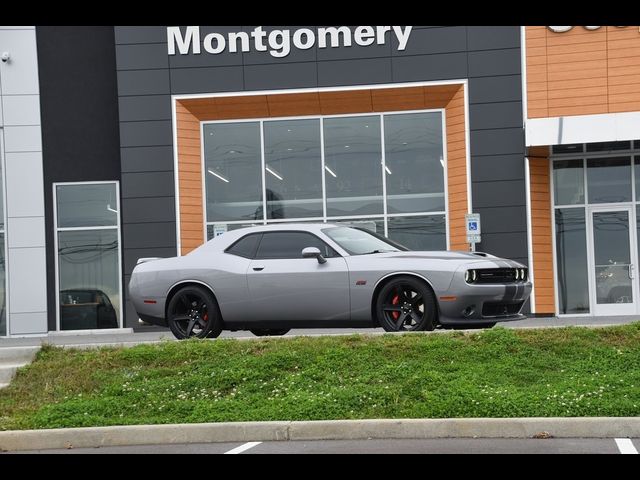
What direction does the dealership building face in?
toward the camera

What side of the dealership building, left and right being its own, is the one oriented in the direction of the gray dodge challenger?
front

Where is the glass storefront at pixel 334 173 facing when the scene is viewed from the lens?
facing the viewer

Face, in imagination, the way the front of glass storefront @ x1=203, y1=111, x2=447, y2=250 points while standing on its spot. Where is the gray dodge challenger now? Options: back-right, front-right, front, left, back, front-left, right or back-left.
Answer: front

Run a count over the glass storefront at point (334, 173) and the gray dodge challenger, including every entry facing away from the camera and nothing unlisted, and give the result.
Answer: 0

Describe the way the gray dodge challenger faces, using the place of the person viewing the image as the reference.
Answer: facing the viewer and to the right of the viewer

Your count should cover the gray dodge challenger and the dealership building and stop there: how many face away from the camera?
0

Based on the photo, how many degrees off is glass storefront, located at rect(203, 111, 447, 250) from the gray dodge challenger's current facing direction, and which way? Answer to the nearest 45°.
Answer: approximately 135° to its left
